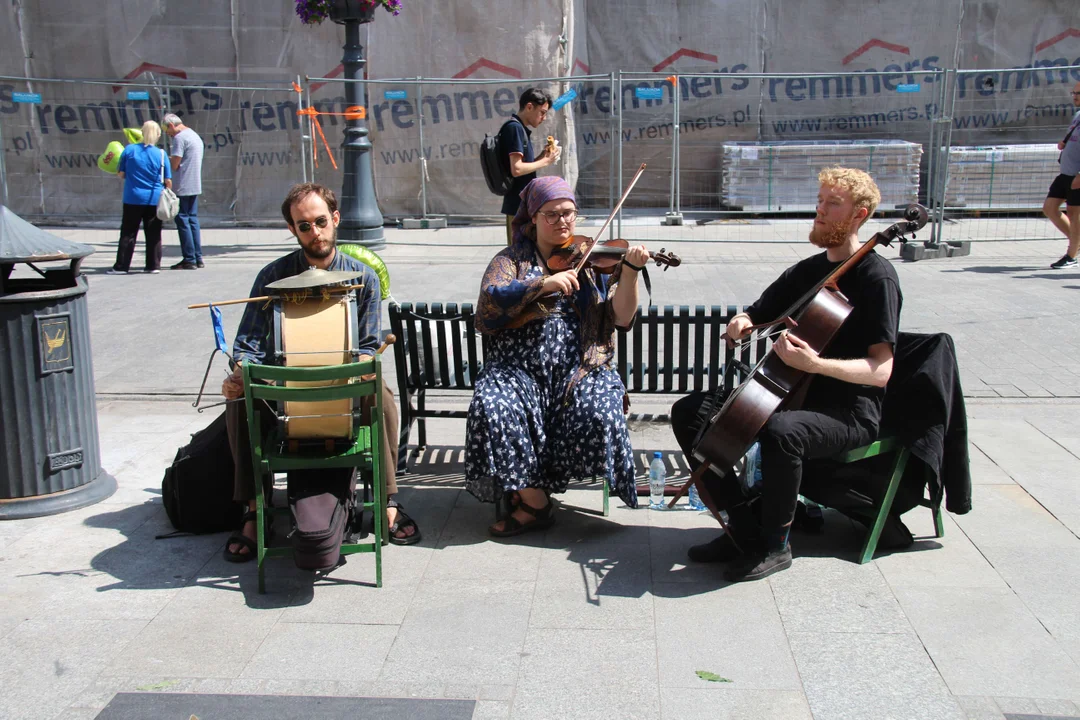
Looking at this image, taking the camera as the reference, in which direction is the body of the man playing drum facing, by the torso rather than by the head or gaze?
toward the camera

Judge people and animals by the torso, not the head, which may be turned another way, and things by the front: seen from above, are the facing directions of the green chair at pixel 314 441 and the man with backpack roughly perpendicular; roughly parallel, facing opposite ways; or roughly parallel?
roughly perpendicular

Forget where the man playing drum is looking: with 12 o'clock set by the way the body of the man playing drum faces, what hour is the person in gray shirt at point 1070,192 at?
The person in gray shirt is roughly at 8 o'clock from the man playing drum.

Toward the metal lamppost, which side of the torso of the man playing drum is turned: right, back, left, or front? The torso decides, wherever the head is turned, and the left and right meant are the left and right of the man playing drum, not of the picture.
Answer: back

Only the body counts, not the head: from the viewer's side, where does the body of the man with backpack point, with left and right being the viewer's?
facing to the right of the viewer

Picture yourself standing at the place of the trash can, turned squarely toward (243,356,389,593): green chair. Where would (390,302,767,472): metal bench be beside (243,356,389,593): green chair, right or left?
left

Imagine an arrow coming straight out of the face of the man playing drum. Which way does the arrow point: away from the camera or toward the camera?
toward the camera
